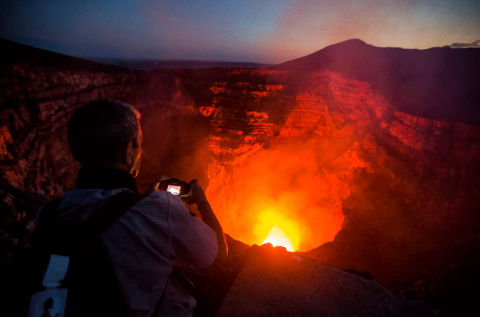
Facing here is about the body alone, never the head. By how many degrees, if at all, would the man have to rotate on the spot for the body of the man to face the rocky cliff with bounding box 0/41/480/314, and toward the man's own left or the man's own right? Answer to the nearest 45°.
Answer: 0° — they already face it

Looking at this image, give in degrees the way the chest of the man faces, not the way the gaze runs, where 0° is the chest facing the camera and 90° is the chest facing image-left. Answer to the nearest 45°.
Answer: approximately 225°

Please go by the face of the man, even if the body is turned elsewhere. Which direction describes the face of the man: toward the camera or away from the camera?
away from the camera
